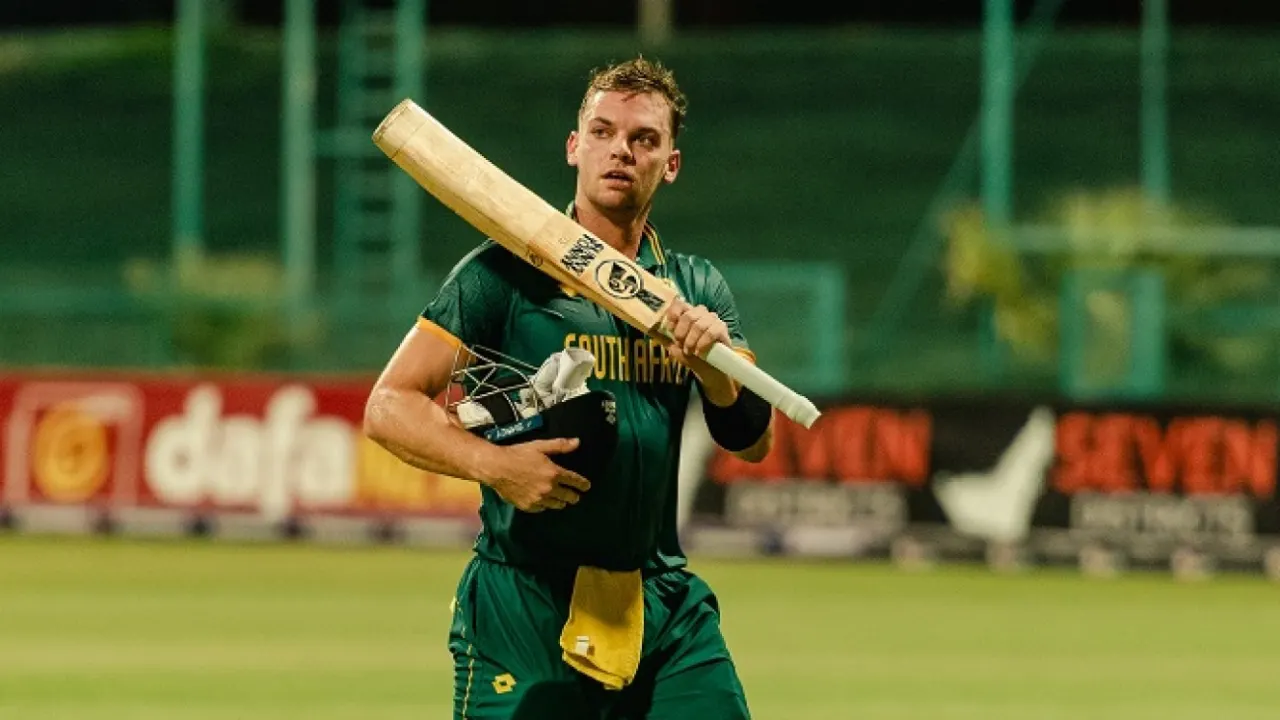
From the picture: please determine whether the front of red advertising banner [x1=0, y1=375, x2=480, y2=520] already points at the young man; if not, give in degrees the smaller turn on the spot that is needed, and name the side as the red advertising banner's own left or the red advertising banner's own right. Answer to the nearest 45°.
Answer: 0° — it already faces them

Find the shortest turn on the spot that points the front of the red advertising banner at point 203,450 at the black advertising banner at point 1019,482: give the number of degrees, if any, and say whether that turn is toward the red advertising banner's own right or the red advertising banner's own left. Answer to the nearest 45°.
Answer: approximately 45° to the red advertising banner's own left

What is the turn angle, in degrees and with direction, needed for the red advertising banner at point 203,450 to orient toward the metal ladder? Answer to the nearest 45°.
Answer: approximately 180°

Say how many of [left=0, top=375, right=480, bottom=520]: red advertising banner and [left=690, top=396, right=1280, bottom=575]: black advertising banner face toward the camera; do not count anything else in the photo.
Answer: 2

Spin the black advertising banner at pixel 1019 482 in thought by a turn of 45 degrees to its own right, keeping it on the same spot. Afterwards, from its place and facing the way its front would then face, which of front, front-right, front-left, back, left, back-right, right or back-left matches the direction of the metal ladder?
right

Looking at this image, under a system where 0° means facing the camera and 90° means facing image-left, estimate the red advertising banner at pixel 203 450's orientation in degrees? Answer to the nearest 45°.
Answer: approximately 0°

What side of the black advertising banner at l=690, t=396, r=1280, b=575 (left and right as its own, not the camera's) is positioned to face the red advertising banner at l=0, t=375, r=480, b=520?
right
